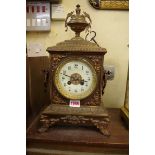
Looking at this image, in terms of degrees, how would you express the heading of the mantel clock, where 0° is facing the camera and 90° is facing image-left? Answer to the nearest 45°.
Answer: approximately 0°
